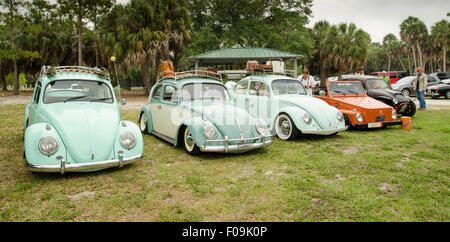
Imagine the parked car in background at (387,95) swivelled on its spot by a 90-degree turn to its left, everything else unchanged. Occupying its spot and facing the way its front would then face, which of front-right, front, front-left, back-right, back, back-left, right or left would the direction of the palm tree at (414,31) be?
front-left

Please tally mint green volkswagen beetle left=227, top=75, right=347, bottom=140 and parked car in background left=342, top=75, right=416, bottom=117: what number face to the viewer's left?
0

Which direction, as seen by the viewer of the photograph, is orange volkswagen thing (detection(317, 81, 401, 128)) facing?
facing the viewer and to the right of the viewer

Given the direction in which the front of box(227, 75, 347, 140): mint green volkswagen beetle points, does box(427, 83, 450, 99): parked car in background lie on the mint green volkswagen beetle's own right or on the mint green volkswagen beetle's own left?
on the mint green volkswagen beetle's own left

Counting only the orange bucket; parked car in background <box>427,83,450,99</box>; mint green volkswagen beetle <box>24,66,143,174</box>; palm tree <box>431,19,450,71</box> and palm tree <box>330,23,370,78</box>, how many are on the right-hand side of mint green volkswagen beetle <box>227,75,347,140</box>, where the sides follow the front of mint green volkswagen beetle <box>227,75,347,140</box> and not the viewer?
1

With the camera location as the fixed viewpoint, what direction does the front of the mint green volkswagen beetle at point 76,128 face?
facing the viewer

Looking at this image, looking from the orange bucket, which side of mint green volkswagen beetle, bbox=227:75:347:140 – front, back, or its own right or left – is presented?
left

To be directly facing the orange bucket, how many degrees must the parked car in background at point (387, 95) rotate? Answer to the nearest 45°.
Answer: approximately 45° to its right
